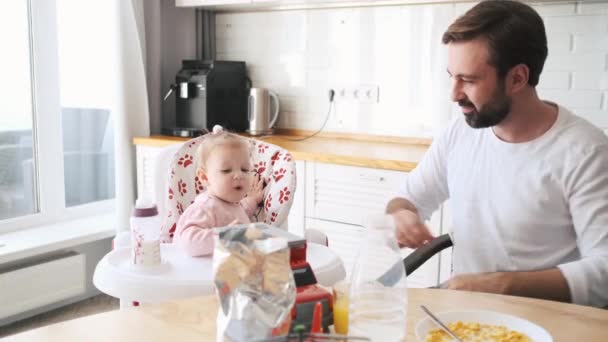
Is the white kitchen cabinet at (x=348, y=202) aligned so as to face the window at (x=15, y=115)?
no

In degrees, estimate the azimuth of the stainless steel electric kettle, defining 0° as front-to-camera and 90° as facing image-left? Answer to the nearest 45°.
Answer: approximately 90°

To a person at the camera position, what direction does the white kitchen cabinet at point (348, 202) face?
facing the viewer and to the left of the viewer

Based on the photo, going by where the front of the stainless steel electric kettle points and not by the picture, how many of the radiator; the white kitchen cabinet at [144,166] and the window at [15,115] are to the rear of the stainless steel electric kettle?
0

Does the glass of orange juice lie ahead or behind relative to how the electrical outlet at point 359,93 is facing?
ahead

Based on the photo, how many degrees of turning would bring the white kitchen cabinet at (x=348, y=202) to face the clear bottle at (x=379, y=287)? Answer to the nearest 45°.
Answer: approximately 45° to its left

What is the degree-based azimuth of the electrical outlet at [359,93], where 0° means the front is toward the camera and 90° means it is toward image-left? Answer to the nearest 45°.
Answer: approximately 45°

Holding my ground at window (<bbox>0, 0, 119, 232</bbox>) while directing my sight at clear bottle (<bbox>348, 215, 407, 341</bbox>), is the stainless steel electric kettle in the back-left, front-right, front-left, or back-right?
front-left

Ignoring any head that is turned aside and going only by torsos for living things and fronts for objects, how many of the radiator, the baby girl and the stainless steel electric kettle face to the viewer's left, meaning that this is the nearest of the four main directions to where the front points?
1

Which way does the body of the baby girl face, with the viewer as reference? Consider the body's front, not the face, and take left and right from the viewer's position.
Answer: facing the viewer and to the right of the viewer

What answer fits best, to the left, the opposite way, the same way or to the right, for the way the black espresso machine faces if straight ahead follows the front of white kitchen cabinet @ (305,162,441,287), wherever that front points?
the same way

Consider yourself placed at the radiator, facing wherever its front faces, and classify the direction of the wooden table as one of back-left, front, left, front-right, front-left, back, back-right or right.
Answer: front-right

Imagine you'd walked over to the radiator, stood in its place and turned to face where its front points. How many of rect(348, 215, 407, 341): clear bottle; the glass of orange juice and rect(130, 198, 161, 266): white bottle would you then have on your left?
0
